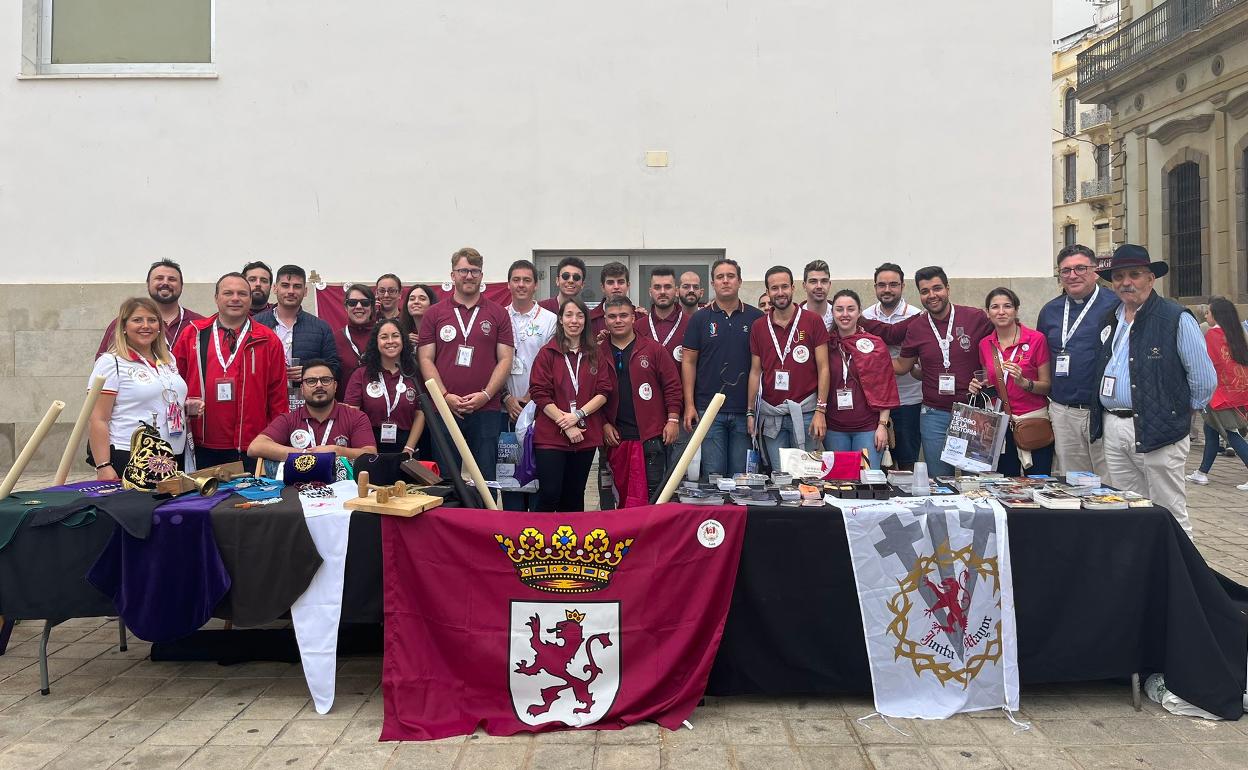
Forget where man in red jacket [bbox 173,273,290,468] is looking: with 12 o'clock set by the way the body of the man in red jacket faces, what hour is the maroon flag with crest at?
The maroon flag with crest is roughly at 11 o'clock from the man in red jacket.

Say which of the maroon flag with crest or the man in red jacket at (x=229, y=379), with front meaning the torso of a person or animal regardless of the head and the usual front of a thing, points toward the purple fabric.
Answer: the man in red jacket

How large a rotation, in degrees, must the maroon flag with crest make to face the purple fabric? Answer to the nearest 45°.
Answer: approximately 90° to its right

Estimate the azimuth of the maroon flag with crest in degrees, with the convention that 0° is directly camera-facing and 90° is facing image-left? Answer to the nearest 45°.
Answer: approximately 0°

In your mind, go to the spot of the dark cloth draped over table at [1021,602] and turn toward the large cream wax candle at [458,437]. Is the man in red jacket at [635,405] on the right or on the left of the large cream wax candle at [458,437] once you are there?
right

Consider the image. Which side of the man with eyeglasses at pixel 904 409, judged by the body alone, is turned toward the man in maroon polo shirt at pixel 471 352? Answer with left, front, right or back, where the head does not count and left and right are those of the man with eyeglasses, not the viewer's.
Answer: right

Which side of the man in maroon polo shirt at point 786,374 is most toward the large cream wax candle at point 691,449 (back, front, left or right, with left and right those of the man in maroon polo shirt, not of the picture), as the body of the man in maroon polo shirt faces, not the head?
front

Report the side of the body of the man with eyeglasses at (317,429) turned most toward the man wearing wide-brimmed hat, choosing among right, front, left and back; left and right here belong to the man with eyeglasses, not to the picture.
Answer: left

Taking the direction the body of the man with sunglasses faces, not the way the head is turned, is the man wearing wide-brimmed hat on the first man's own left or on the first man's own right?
on the first man's own left

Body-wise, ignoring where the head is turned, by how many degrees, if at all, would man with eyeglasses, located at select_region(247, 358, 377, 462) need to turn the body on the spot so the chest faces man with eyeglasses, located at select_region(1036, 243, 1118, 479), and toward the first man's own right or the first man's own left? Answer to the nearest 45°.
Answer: approximately 90° to the first man's own left

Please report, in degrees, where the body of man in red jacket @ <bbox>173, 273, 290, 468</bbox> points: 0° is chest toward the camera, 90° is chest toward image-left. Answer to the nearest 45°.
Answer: approximately 0°

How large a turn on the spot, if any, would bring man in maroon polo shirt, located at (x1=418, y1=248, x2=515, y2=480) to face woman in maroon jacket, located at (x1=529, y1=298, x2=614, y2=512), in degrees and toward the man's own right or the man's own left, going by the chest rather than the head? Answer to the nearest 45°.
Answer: approximately 45° to the man's own left

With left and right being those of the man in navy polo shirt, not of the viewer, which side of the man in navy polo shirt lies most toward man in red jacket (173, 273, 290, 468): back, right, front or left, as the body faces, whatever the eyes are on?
right
